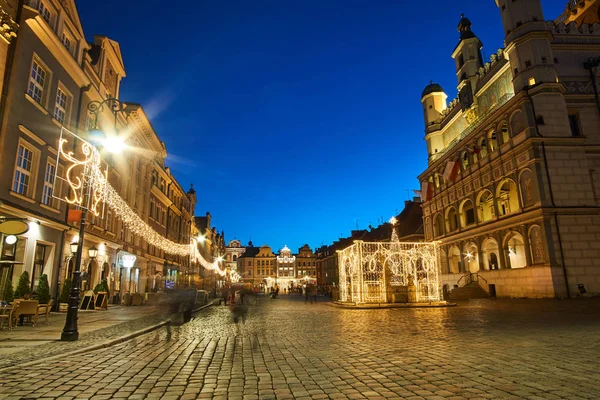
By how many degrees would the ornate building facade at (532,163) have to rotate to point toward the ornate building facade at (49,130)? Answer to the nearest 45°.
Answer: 0° — it already faces it

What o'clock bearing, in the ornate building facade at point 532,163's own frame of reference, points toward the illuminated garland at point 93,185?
The illuminated garland is roughly at 12 o'clock from the ornate building facade.

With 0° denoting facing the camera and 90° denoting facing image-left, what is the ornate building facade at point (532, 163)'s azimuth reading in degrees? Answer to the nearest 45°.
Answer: approximately 45°

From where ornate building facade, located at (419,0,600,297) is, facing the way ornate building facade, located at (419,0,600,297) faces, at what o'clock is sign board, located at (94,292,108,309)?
The sign board is roughly at 12 o'clock from the ornate building facade.

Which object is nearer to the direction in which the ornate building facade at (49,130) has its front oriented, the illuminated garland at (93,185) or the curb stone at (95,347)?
the curb stone

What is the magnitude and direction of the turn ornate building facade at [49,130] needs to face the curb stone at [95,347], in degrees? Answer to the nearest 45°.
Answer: approximately 45° to its right

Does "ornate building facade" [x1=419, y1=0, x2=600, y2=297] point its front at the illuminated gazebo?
yes
